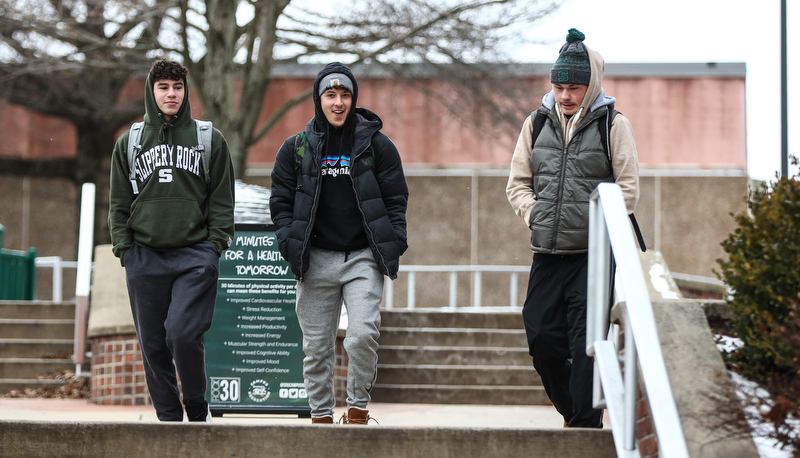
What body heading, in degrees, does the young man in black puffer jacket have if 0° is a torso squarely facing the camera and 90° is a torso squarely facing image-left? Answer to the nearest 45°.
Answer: approximately 0°

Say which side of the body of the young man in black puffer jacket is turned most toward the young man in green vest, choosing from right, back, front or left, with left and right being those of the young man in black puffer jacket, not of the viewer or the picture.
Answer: left

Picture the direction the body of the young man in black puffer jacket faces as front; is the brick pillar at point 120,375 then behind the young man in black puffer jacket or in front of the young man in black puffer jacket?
behind

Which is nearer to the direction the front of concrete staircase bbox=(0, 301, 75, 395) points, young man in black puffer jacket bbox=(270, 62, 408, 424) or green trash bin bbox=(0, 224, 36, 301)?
the young man in black puffer jacket

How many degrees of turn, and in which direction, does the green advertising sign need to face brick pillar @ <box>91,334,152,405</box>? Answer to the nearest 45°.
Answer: approximately 135° to its right

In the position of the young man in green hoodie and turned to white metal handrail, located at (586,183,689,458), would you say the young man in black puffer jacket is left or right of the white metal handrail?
left

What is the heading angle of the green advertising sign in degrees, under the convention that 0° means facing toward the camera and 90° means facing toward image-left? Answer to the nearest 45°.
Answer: approximately 0°

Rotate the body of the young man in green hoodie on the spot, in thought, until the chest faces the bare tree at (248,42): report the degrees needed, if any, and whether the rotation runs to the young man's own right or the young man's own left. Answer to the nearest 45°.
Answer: approximately 180°
